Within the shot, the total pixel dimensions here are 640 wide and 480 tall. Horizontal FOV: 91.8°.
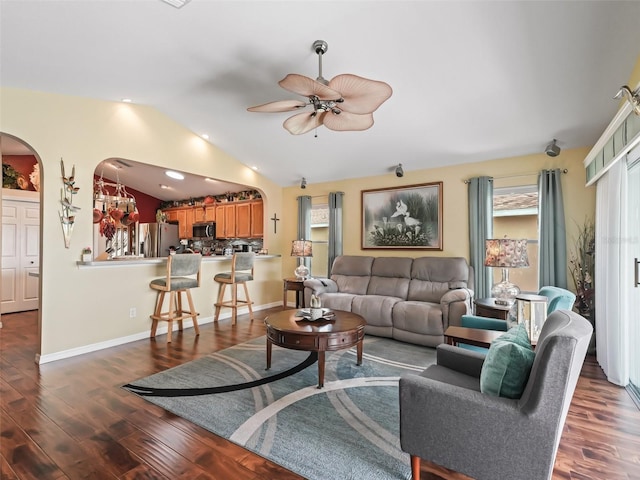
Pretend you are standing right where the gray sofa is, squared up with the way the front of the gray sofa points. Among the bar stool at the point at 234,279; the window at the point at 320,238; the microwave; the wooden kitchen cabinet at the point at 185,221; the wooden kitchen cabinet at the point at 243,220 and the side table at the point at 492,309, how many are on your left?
1

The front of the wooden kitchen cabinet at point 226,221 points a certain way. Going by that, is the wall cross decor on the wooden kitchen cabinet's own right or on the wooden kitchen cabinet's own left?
on the wooden kitchen cabinet's own left

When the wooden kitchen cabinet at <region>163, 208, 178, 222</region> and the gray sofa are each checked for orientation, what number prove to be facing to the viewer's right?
0

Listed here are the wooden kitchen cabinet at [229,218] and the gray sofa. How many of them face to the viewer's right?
0

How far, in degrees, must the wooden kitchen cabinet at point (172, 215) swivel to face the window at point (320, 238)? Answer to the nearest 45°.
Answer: approximately 90° to its left

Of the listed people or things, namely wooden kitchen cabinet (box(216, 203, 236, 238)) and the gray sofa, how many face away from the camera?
0

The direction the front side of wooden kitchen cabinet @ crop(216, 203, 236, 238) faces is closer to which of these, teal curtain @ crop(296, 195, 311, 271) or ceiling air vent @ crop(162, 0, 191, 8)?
the ceiling air vent

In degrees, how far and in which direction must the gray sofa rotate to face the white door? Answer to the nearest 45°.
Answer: approximately 45° to its right

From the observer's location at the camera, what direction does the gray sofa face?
facing the viewer and to the left of the viewer

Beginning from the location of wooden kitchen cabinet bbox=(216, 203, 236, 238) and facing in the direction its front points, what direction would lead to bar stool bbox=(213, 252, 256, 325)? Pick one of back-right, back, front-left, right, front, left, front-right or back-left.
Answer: front-left

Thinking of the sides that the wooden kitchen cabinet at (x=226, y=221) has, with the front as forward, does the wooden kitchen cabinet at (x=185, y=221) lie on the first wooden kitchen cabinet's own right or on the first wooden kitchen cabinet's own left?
on the first wooden kitchen cabinet's own right

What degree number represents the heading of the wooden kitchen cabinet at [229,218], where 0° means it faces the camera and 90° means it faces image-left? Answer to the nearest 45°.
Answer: approximately 45°

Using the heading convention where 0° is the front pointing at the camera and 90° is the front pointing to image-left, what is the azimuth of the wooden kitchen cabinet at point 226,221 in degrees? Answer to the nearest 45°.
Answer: approximately 45°

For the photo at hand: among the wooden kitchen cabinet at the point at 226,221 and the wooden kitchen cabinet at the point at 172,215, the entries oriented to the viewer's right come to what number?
0

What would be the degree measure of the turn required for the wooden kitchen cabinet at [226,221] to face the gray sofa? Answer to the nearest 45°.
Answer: approximately 90° to its left

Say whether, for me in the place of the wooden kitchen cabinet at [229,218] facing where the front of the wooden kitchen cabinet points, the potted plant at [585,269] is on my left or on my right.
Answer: on my left

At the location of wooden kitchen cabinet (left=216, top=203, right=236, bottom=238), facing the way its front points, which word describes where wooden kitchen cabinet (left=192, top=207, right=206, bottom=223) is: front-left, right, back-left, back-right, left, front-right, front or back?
right

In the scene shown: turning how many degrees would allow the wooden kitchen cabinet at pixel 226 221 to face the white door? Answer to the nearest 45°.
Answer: approximately 45° to its right
